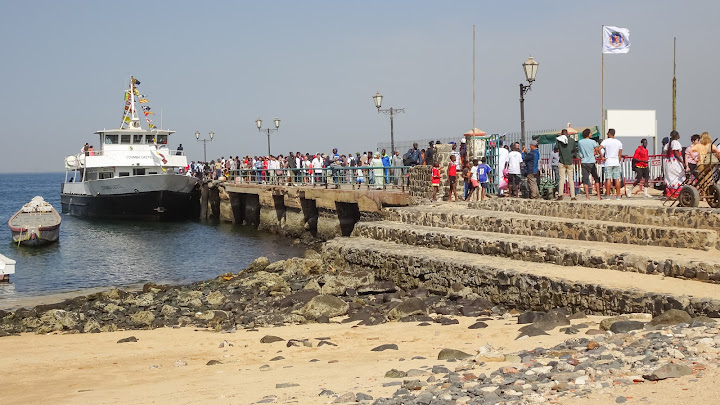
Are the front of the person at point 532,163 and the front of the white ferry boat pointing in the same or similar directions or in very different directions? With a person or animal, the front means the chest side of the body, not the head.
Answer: very different directions

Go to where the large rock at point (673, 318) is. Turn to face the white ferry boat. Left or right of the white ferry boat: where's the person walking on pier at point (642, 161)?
right

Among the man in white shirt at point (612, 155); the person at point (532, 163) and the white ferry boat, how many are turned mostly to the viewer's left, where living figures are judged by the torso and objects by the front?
1
